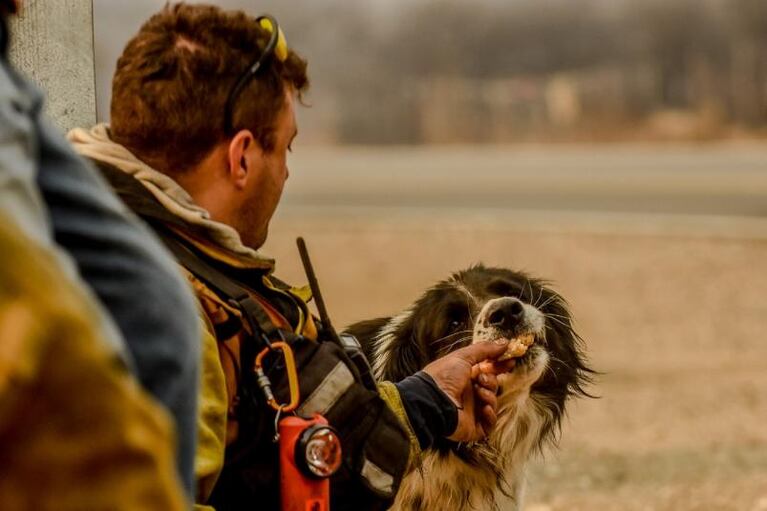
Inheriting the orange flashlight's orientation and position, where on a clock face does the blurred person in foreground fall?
The blurred person in foreground is roughly at 2 o'clock from the orange flashlight.

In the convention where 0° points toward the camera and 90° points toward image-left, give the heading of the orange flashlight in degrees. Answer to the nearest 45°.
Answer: approximately 315°

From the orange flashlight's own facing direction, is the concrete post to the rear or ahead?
to the rear

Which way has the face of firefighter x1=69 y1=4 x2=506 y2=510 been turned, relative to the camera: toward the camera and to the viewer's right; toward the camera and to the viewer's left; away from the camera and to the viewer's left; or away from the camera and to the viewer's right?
away from the camera and to the viewer's right
